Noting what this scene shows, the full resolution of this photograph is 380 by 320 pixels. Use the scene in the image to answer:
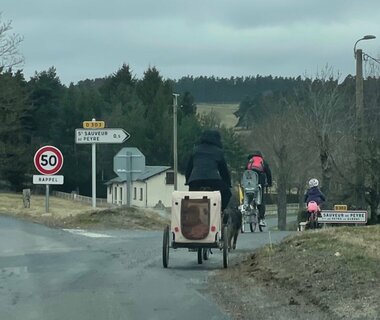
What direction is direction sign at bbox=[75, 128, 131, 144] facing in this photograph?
toward the camera

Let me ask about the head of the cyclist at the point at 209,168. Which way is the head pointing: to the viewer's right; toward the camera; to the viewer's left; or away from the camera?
away from the camera

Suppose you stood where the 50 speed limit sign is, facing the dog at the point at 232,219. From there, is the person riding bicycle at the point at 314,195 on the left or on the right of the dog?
left

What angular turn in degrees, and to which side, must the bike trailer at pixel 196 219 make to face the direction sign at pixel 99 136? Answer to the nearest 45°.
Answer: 0° — it already faces it

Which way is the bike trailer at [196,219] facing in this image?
away from the camera

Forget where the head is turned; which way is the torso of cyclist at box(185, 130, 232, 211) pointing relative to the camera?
away from the camera

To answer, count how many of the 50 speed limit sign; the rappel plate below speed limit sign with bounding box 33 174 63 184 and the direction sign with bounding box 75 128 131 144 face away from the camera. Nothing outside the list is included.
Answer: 0

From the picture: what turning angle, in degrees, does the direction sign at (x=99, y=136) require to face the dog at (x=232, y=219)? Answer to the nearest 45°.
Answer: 0° — it already faces it

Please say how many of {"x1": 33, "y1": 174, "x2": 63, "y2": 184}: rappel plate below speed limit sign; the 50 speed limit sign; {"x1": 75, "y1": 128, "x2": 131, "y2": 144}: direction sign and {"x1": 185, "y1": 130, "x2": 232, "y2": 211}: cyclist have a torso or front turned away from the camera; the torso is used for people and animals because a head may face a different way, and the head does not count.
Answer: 1

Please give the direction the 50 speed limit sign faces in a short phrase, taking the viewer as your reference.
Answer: facing the viewer

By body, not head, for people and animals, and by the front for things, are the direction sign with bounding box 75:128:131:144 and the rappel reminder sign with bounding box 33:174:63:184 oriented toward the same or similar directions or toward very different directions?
same or similar directions

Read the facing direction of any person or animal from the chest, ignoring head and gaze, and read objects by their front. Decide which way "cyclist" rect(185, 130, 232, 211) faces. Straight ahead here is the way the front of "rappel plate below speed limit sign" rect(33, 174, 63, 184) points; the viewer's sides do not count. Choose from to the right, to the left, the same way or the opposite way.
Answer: the opposite way

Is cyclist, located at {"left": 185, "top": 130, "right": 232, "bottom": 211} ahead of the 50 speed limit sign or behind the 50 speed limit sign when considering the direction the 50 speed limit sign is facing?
ahead

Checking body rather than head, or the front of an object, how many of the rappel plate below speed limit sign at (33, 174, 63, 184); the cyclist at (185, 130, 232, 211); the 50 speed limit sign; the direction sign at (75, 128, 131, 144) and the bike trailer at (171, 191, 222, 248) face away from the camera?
2
